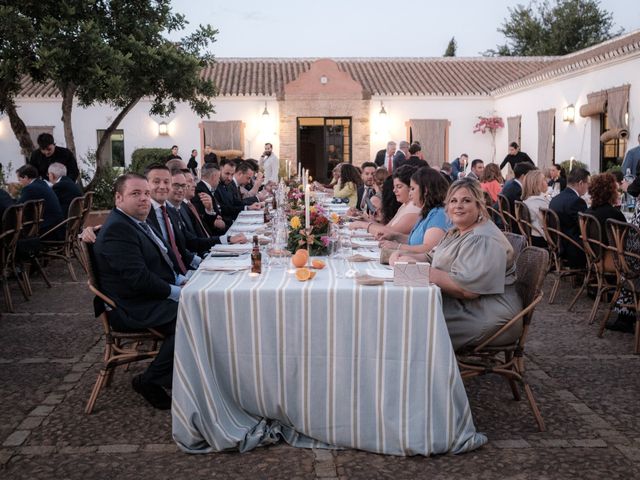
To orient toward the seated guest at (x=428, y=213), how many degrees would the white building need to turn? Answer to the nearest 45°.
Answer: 0° — it already faces them

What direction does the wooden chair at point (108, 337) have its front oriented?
to the viewer's right

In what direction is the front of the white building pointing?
toward the camera

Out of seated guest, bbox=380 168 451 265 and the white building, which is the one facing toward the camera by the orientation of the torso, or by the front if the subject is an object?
the white building

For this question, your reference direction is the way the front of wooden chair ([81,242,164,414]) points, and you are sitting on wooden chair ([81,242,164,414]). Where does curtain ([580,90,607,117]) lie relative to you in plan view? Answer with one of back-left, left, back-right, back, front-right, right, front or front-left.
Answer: front-left

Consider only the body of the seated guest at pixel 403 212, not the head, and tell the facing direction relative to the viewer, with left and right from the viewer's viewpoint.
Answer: facing to the left of the viewer

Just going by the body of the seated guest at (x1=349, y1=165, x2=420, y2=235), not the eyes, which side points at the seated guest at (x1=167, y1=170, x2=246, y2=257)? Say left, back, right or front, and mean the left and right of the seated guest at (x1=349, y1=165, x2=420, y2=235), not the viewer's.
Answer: front

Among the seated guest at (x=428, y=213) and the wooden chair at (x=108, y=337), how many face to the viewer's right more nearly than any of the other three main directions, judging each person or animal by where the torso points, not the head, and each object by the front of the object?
1

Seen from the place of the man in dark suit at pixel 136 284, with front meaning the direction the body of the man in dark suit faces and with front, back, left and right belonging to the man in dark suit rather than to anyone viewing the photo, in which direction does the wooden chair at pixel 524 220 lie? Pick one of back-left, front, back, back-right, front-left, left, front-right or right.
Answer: left

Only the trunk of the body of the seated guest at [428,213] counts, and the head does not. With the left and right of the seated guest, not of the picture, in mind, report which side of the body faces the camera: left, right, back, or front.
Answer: left

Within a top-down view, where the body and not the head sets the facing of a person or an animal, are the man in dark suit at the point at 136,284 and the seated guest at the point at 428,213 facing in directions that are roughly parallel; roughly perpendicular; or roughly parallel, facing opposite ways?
roughly parallel, facing opposite ways

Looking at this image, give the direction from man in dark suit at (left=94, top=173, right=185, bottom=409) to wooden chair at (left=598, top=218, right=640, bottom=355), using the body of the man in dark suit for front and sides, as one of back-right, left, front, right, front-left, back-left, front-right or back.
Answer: front-left

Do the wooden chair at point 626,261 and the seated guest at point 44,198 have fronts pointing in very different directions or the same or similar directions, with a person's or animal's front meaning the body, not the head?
very different directions
